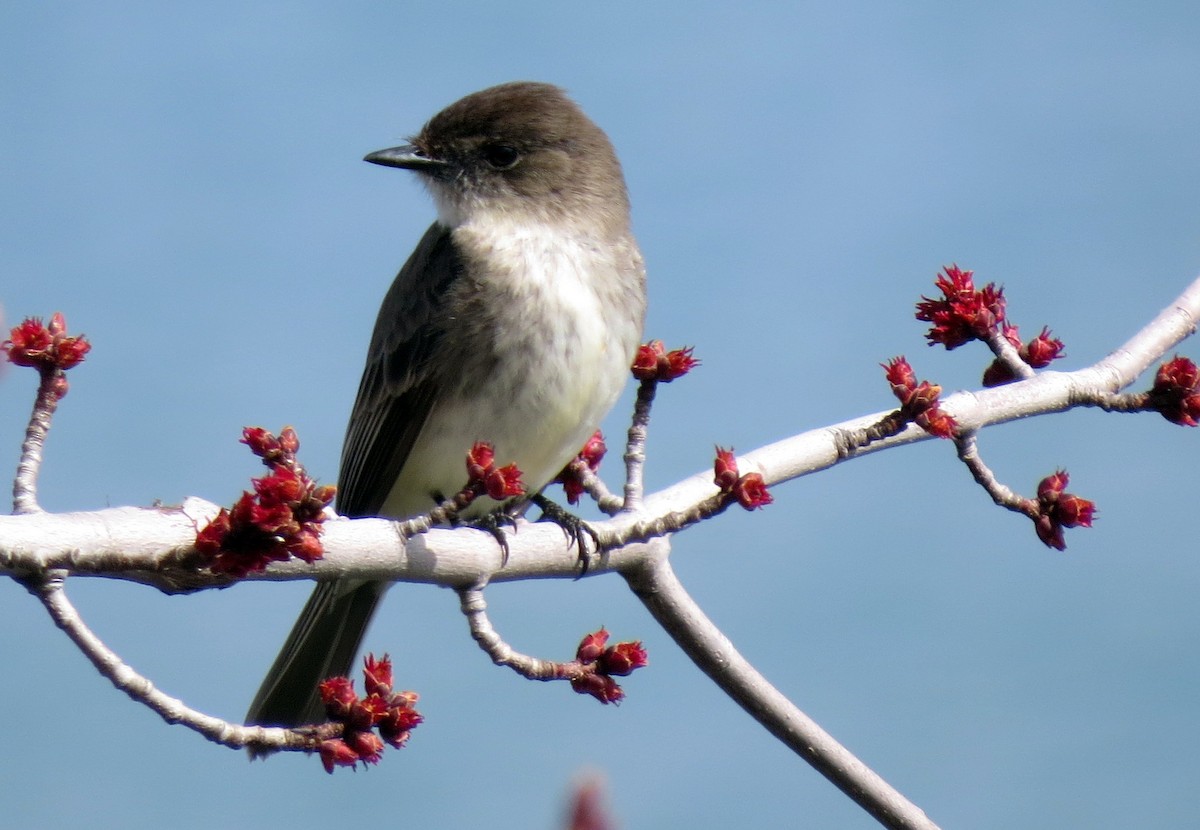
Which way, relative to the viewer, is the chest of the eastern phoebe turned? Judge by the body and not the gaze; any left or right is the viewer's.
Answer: facing the viewer and to the right of the viewer
